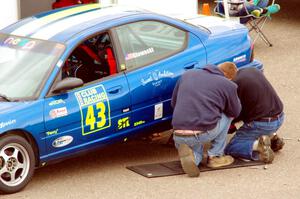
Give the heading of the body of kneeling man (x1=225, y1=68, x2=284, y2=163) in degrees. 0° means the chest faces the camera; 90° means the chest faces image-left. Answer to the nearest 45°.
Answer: approximately 135°

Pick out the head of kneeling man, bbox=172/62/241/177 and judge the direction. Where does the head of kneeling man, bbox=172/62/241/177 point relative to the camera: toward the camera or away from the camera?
away from the camera

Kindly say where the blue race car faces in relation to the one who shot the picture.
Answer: facing the viewer and to the left of the viewer

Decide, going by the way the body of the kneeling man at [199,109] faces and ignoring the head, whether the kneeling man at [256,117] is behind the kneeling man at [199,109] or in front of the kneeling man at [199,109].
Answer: in front

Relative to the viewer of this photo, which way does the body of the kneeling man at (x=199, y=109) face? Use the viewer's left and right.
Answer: facing away from the viewer and to the right of the viewer

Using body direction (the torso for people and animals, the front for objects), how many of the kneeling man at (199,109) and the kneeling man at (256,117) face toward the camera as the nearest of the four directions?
0

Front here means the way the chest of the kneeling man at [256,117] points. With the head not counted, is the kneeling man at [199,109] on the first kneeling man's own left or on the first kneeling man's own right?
on the first kneeling man's own left

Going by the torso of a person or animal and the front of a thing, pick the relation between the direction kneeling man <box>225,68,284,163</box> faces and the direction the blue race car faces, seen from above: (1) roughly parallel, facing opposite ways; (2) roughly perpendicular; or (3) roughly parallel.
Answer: roughly perpendicular

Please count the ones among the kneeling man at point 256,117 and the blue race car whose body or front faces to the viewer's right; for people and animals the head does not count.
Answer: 0
